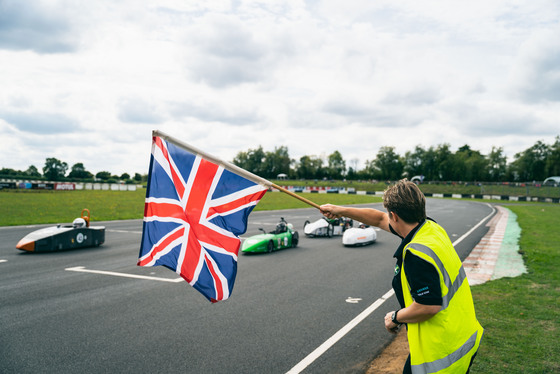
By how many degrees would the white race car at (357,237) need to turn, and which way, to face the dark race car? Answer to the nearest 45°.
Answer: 0° — it already faces it

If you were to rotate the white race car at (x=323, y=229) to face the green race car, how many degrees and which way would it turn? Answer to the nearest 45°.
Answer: approximately 45° to its left

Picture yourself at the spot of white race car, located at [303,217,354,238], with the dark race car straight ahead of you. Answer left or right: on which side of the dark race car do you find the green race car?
left

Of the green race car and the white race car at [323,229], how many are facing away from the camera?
0

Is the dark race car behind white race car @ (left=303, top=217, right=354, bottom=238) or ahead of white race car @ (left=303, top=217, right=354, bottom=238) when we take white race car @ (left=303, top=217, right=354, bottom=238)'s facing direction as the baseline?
ahead

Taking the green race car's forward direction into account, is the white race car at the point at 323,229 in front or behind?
behind

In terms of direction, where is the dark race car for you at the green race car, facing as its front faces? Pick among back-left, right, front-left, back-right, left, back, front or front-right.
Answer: front-right

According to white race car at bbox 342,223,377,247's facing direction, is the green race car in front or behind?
in front

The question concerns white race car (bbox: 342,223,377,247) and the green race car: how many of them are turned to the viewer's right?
0

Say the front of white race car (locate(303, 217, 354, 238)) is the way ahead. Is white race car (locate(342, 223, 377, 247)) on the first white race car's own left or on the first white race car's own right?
on the first white race car's own left

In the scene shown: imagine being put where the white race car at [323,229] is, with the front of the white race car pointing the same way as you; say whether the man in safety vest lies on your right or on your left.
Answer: on your left

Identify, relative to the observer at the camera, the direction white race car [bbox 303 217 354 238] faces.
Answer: facing the viewer and to the left of the viewer

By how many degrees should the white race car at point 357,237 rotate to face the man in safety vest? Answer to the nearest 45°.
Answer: approximately 45° to its left

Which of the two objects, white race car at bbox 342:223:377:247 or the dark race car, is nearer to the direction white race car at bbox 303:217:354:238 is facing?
the dark race car

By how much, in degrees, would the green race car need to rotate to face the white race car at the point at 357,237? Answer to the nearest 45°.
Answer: approximately 180°
